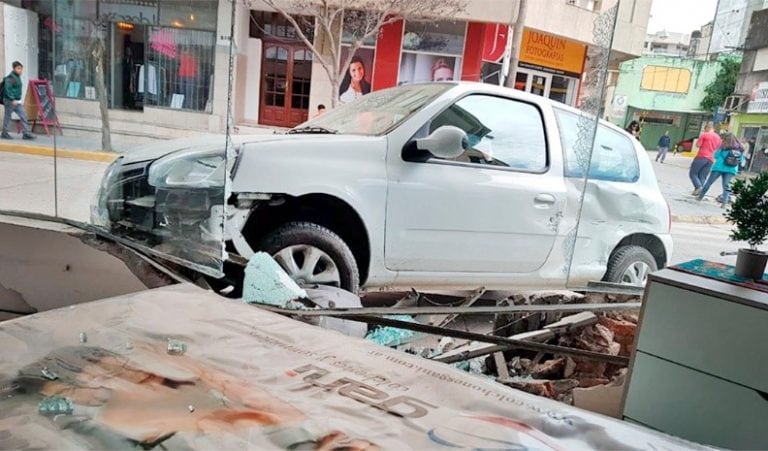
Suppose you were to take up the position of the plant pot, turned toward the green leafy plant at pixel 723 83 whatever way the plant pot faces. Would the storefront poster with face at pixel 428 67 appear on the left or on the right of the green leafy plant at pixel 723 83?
left

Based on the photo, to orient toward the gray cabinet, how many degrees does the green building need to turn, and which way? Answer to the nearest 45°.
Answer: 0° — it already faces it

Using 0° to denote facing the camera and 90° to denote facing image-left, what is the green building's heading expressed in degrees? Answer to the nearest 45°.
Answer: approximately 0°

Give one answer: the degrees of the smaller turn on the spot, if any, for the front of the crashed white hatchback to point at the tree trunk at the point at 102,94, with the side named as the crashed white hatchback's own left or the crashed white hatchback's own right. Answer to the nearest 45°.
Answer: approximately 45° to the crashed white hatchback's own right

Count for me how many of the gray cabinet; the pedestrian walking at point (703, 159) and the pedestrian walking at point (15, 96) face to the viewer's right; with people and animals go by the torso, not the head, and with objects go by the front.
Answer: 1

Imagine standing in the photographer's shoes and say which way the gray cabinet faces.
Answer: facing the viewer and to the left of the viewer

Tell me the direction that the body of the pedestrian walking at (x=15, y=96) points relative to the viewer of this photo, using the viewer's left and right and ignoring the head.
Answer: facing to the right of the viewer

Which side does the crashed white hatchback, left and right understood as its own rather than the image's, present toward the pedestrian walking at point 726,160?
back

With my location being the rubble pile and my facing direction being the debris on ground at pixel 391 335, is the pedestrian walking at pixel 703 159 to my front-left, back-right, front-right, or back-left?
back-right

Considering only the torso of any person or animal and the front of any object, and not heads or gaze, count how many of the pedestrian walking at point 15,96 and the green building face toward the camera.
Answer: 1

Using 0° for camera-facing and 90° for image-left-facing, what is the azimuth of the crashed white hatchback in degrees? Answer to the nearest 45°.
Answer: approximately 45°
